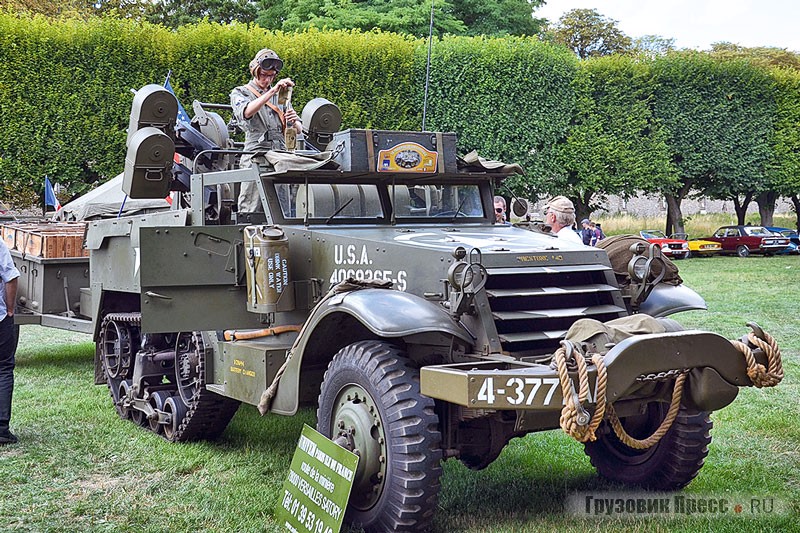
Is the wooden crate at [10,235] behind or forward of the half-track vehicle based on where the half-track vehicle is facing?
behind

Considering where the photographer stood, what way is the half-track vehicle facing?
facing the viewer and to the right of the viewer

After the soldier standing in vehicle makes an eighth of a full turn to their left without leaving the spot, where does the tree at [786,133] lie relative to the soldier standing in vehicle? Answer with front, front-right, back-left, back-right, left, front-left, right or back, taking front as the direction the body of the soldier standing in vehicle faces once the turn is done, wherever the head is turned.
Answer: front-left

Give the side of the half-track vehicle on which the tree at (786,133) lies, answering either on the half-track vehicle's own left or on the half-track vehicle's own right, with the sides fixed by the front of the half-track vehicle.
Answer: on the half-track vehicle's own left

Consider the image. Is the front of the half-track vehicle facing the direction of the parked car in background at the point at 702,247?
no

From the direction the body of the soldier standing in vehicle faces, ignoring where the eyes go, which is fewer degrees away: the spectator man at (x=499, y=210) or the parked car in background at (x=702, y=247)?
the spectator man

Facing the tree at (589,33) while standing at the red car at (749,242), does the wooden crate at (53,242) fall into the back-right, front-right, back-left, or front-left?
back-left

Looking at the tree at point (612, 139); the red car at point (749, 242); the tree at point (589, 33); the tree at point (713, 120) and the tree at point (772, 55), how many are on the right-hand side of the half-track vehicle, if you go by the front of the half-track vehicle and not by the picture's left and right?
0

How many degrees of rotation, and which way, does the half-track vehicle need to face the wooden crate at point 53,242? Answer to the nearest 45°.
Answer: approximately 180°

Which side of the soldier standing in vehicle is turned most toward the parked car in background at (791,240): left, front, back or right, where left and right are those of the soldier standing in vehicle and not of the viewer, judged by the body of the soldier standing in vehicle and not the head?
left

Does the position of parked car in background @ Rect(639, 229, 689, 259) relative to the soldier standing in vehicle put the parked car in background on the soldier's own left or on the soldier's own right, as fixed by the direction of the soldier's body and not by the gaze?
on the soldier's own left

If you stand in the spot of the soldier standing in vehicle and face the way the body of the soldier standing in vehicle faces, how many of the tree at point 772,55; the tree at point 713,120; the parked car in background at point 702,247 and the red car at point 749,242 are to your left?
4

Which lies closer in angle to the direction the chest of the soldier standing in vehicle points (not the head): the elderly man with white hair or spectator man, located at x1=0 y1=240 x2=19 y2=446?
the elderly man with white hair

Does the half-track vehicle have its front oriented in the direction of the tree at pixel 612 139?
no

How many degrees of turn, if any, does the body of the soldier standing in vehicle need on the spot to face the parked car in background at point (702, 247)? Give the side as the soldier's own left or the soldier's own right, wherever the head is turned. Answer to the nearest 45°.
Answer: approximately 90° to the soldier's own left

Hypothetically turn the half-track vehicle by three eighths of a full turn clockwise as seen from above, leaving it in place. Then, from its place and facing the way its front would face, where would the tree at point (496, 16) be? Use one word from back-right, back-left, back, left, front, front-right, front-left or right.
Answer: right

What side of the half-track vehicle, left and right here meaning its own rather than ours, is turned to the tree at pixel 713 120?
left
